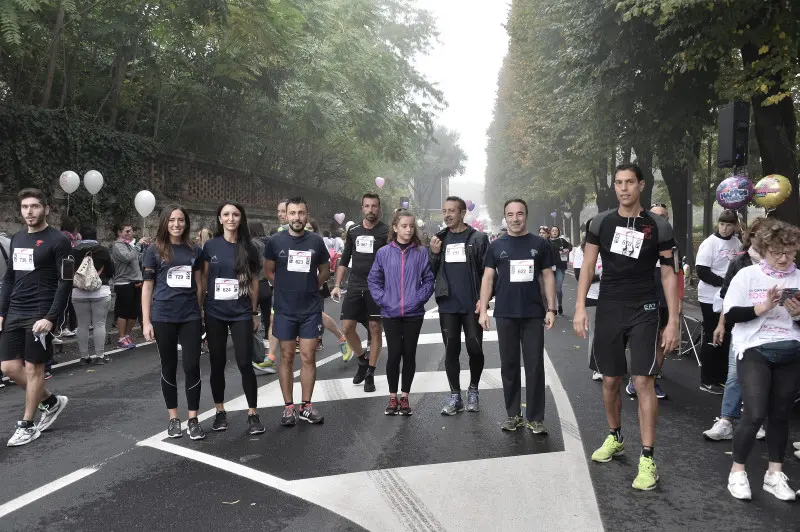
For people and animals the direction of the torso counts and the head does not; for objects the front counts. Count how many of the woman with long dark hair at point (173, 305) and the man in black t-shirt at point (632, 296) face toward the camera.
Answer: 2

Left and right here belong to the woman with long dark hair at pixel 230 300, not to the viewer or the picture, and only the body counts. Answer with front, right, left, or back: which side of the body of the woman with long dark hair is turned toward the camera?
front

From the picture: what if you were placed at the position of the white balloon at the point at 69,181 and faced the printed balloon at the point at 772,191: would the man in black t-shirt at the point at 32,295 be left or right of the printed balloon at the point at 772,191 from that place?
right

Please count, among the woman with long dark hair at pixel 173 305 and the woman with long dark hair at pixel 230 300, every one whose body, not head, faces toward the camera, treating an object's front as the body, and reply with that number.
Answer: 2

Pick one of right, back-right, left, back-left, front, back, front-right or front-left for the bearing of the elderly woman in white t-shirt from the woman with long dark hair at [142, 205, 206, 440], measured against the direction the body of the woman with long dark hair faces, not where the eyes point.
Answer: front-left

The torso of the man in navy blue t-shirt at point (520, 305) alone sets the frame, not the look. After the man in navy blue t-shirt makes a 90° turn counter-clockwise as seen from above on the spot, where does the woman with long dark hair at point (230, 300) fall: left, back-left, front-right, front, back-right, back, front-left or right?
back

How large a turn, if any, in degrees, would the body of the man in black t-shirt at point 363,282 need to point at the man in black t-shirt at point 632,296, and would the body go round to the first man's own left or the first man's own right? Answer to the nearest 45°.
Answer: approximately 45° to the first man's own left

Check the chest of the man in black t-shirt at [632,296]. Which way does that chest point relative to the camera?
toward the camera

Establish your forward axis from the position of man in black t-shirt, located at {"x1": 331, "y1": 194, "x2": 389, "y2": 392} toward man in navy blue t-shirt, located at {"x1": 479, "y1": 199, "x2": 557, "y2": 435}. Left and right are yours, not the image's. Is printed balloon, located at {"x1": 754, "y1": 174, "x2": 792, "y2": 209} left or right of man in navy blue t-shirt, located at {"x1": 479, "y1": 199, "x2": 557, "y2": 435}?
left

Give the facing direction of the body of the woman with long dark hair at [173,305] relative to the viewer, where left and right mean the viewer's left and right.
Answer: facing the viewer

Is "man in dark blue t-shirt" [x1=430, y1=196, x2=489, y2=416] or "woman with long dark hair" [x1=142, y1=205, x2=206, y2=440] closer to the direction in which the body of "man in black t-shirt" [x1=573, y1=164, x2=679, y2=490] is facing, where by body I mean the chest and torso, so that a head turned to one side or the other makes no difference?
the woman with long dark hair

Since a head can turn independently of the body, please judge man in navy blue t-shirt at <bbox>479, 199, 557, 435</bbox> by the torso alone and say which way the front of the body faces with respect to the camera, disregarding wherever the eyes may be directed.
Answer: toward the camera
